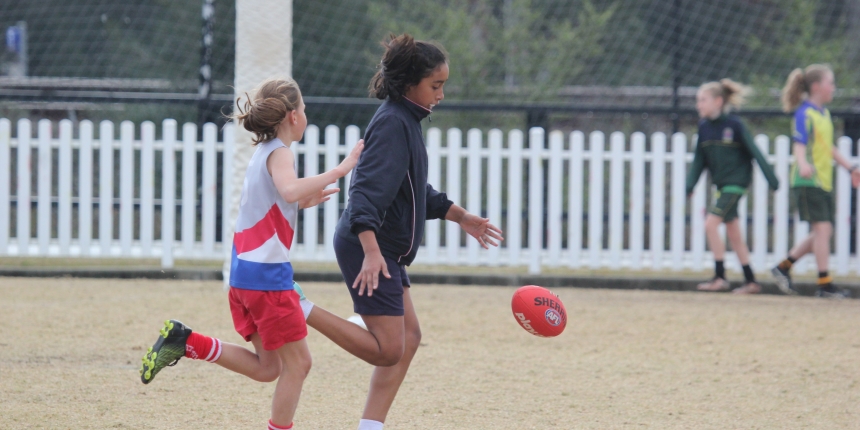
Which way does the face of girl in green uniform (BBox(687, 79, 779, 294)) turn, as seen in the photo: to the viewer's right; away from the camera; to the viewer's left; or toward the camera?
to the viewer's left

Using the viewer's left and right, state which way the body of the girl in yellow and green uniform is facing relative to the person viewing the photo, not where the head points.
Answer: facing to the right of the viewer

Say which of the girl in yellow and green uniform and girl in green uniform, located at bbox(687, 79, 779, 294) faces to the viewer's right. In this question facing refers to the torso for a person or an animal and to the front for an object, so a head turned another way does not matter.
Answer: the girl in yellow and green uniform

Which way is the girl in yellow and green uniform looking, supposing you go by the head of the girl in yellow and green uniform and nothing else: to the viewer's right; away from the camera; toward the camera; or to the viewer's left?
to the viewer's right

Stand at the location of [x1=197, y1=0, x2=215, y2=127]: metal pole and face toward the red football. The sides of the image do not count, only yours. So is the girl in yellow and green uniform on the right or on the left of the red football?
left

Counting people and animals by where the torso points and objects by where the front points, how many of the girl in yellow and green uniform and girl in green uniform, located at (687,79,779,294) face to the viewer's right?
1
